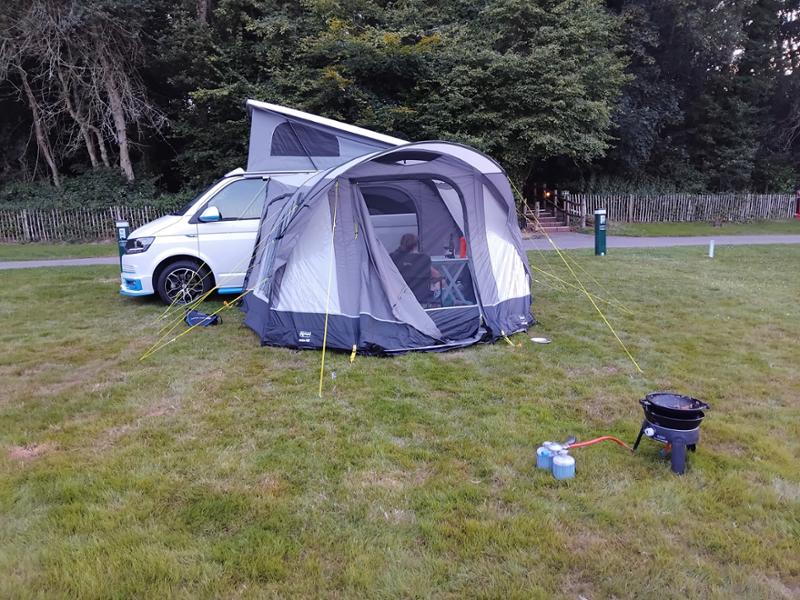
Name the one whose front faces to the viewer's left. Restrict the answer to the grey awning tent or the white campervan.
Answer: the white campervan

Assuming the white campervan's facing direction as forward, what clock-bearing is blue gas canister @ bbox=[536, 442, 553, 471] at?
The blue gas canister is roughly at 8 o'clock from the white campervan.

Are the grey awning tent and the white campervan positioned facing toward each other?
no

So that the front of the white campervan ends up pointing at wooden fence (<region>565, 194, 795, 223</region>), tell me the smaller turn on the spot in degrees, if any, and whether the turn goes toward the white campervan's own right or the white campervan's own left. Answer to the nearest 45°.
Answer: approximately 135° to the white campervan's own right

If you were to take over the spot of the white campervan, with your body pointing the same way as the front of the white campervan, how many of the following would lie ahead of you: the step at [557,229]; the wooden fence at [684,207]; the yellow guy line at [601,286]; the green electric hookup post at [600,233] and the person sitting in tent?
0

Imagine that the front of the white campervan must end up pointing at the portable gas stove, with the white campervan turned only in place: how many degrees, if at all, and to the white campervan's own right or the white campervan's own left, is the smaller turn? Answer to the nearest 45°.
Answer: approximately 135° to the white campervan's own left

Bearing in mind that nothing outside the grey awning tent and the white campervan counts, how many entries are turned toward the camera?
1

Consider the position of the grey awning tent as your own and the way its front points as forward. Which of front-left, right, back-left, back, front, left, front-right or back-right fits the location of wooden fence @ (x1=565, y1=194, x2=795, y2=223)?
back-left

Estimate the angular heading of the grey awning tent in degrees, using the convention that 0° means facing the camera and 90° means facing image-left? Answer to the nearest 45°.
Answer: approximately 0°

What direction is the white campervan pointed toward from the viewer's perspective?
to the viewer's left

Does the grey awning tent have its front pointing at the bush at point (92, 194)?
no

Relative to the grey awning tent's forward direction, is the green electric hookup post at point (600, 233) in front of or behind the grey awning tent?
behind

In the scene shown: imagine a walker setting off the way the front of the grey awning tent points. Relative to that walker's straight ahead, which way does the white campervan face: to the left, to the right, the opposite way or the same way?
to the right

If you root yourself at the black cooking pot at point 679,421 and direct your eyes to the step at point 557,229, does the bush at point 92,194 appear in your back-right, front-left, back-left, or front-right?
front-left

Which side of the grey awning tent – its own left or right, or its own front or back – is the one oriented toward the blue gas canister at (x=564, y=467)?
front

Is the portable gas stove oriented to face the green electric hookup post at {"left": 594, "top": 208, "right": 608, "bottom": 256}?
no

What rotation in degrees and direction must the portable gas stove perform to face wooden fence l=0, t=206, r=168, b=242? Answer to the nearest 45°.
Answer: approximately 90° to its right
